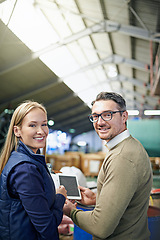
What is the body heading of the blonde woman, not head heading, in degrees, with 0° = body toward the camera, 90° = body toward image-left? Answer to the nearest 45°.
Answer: approximately 270°

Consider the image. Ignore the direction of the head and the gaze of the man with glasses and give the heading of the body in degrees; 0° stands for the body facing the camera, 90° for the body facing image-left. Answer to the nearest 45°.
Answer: approximately 90°

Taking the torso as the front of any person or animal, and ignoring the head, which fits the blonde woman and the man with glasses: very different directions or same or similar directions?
very different directions

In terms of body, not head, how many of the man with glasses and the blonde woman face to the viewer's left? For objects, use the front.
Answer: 1

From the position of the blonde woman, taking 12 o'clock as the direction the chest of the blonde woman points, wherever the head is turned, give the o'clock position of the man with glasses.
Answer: The man with glasses is roughly at 12 o'clock from the blonde woman.

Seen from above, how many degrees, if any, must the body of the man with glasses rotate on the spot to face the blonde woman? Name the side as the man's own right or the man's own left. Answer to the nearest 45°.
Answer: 0° — they already face them
